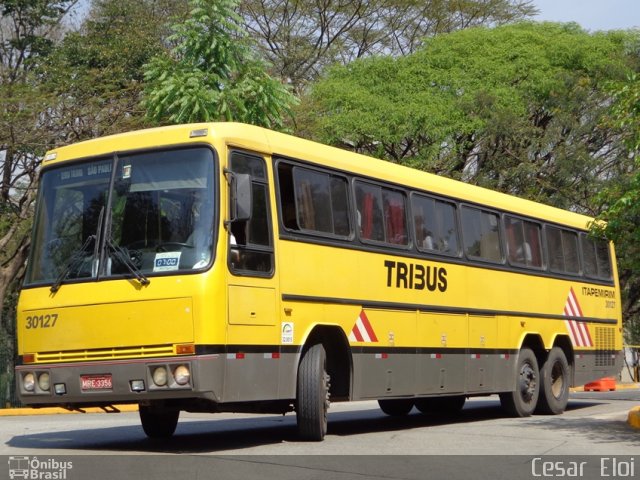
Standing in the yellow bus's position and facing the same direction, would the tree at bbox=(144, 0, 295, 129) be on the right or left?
on its right

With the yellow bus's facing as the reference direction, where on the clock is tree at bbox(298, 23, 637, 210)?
The tree is roughly at 5 o'clock from the yellow bus.

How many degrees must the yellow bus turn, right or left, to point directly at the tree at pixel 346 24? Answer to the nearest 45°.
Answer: approximately 135° to its right

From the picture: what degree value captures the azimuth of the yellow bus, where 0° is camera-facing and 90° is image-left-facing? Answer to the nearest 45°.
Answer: approximately 45°

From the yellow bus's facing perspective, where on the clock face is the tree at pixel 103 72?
The tree is roughly at 4 o'clock from the yellow bus.
